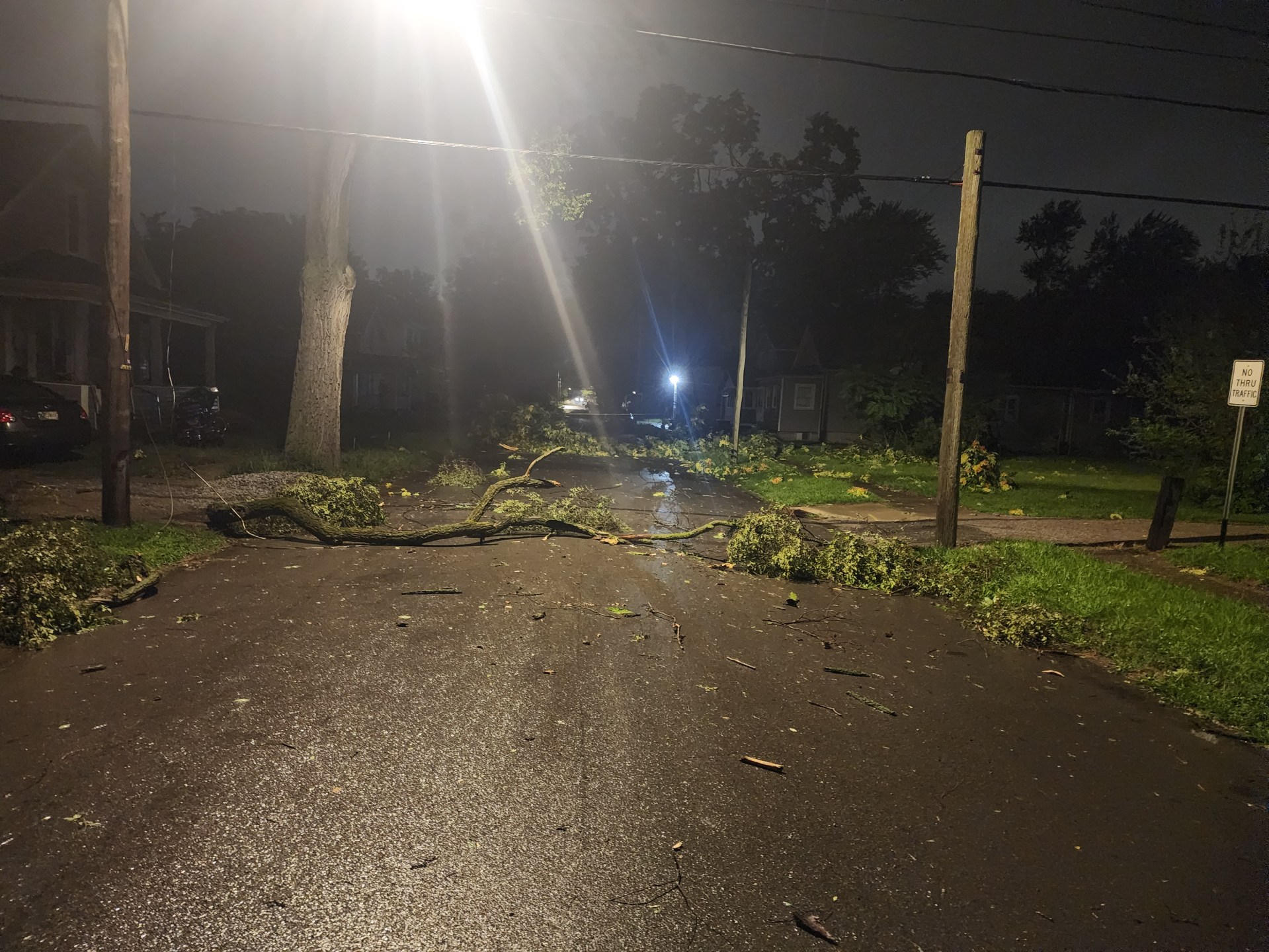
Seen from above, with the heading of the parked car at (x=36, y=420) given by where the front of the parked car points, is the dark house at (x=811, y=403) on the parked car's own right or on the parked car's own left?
on the parked car's own right

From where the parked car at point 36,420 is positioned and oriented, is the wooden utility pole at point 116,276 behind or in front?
behind

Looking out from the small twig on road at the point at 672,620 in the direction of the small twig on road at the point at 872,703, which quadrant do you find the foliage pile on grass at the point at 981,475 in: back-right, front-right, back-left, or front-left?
back-left

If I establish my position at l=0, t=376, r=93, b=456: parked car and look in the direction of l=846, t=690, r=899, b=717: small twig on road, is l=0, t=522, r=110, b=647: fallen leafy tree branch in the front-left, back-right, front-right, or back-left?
front-right

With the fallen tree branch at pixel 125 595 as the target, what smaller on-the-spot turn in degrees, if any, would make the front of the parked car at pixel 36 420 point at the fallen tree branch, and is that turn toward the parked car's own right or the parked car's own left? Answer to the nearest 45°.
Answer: approximately 135° to the parked car's own left

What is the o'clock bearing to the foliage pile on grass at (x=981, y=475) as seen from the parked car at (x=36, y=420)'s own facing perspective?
The foliage pile on grass is roughly at 5 o'clock from the parked car.

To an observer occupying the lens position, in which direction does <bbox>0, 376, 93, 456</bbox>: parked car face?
facing away from the viewer and to the left of the viewer
